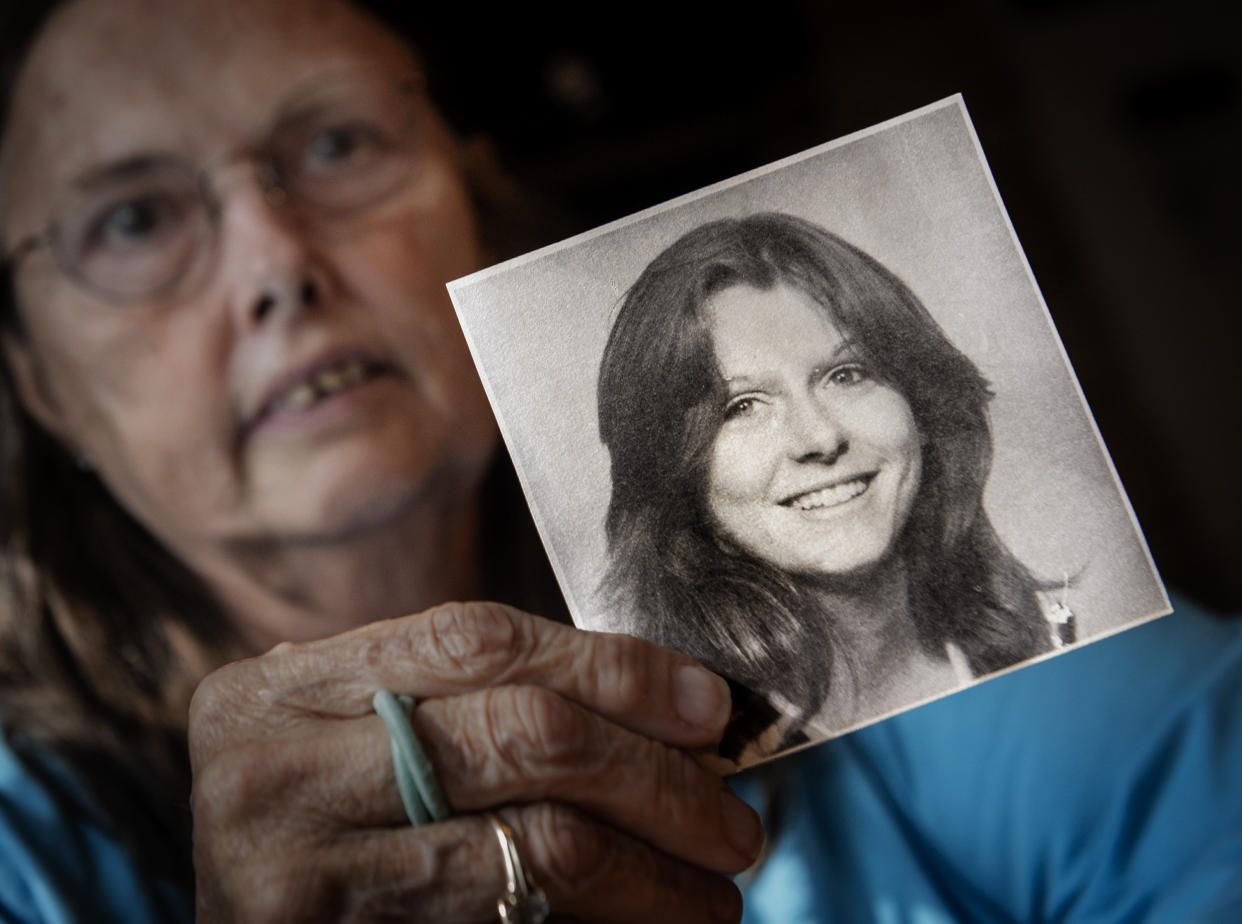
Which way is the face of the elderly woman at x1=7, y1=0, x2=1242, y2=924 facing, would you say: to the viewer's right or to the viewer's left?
to the viewer's right

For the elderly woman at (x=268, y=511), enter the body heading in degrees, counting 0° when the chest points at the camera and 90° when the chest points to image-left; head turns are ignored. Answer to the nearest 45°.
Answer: approximately 0°
